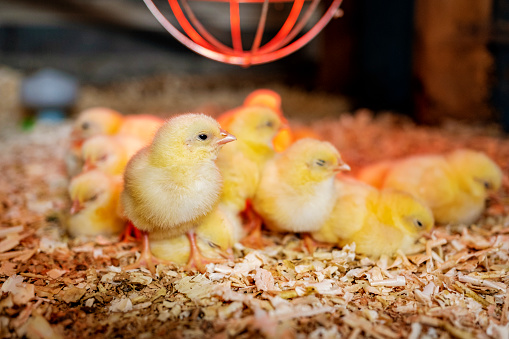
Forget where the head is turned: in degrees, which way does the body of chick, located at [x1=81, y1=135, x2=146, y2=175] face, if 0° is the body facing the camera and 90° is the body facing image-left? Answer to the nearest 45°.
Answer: approximately 45°

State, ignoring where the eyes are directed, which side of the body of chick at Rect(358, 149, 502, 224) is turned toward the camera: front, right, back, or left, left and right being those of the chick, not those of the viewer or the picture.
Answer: right

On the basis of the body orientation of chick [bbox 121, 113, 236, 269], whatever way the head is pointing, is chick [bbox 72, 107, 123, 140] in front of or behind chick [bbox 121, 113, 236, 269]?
behind

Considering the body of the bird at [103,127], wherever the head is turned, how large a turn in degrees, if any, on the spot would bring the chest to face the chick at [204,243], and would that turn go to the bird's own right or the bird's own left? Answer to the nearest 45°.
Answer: approximately 90° to the bird's own left

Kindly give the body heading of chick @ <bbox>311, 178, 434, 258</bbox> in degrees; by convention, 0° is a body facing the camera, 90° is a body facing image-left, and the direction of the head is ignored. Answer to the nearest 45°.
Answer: approximately 270°

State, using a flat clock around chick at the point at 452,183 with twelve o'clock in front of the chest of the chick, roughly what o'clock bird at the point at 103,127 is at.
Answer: The bird is roughly at 6 o'clock from the chick.

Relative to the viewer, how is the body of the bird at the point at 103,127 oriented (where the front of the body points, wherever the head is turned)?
to the viewer's left

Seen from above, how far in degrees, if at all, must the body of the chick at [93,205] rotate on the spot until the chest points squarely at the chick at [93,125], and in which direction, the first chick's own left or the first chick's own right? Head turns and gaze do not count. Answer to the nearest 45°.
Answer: approximately 135° to the first chick's own right
